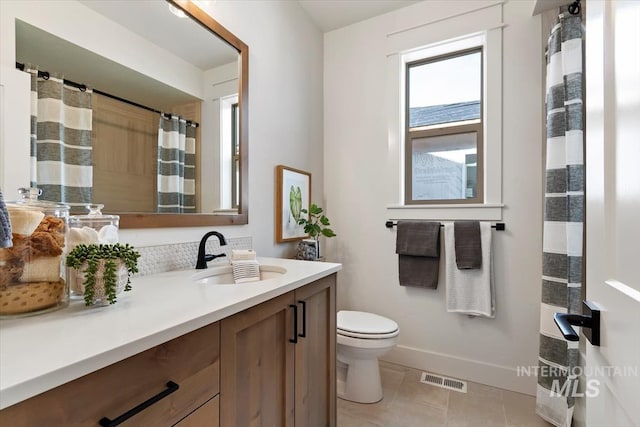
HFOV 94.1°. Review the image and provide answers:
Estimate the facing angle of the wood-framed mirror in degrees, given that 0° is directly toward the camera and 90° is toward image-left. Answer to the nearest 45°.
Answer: approximately 315°

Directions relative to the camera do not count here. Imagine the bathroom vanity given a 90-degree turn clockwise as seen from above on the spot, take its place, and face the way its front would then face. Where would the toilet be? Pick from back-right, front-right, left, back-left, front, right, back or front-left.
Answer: back

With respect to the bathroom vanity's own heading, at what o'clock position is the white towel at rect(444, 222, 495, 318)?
The white towel is roughly at 10 o'clock from the bathroom vanity.

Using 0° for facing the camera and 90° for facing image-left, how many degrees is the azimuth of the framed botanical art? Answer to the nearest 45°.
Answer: approximately 315°

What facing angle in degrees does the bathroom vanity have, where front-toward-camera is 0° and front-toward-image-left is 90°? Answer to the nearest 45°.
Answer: approximately 315°

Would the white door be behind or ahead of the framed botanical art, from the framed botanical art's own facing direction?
ahead
